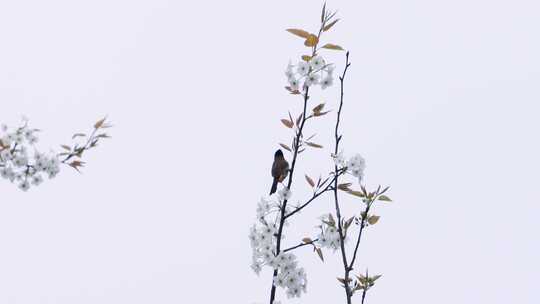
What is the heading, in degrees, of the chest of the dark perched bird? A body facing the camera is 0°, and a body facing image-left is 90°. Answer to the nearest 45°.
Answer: approximately 270°
